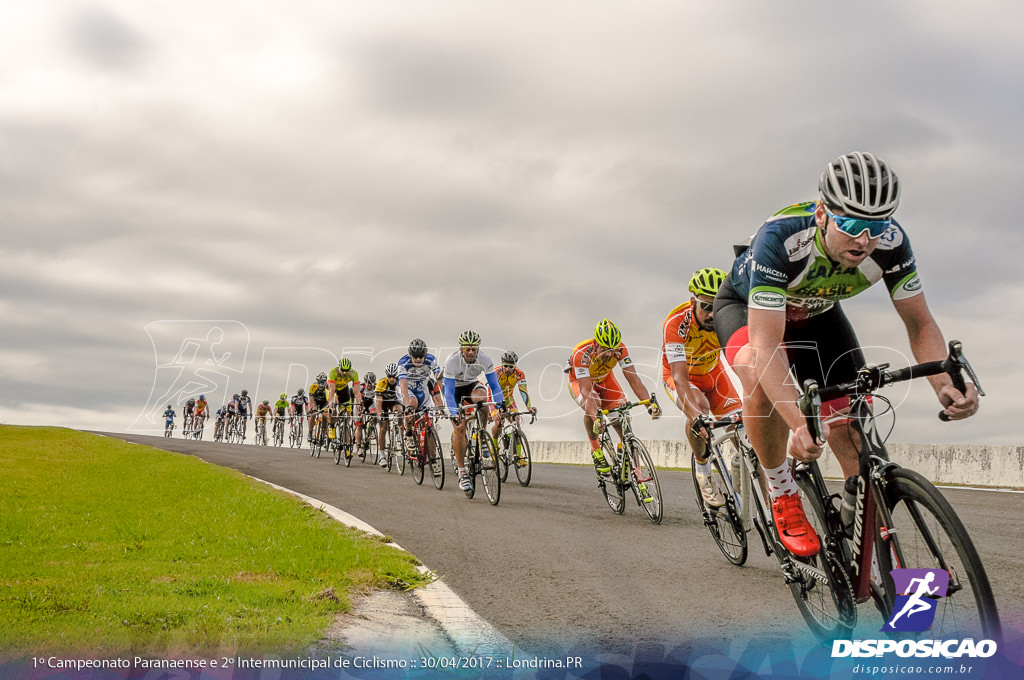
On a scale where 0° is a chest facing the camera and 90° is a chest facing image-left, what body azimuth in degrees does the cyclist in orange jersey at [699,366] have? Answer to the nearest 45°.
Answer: approximately 315°

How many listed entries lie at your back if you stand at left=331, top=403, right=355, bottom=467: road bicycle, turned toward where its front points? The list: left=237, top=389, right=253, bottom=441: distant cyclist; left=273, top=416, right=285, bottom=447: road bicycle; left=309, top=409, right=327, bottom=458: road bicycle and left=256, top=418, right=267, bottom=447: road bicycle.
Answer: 4

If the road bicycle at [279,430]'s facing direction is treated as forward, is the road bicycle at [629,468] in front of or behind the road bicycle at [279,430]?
in front

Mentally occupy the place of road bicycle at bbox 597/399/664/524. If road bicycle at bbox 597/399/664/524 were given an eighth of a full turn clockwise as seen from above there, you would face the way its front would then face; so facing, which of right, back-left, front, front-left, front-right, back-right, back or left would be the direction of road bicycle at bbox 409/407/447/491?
back-right

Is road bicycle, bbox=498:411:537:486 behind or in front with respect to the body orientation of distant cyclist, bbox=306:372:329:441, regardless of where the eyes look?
in front

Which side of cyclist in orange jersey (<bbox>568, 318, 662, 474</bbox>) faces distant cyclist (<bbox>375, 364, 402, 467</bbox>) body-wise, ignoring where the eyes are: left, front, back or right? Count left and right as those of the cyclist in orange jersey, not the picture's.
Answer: back

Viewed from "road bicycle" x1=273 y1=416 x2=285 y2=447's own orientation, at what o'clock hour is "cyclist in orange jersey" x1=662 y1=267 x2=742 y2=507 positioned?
The cyclist in orange jersey is roughly at 12 o'clock from the road bicycle.

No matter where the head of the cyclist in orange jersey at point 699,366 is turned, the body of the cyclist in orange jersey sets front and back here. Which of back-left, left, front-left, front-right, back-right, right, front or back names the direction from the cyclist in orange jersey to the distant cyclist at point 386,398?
back

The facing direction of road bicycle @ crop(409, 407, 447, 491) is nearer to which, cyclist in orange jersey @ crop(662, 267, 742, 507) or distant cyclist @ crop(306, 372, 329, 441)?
the cyclist in orange jersey

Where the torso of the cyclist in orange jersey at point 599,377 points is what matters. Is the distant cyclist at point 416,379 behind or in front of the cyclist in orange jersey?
behind

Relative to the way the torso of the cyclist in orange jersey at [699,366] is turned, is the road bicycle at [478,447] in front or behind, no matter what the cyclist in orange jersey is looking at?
behind

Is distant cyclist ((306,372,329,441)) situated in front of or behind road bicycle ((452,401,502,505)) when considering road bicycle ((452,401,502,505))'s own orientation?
behind
